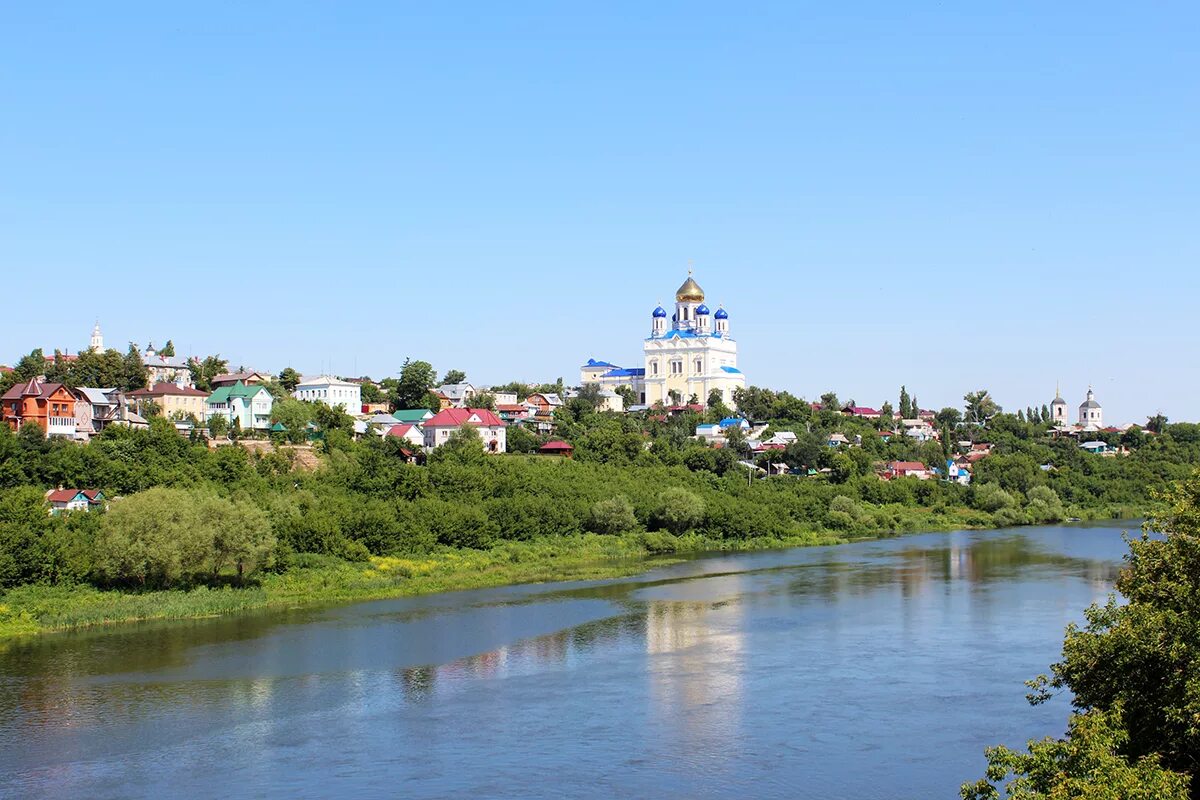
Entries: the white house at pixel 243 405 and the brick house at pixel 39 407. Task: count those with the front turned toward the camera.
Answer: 2

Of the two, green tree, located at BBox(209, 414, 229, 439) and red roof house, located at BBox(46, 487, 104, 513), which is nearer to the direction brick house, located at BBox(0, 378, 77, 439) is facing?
the red roof house

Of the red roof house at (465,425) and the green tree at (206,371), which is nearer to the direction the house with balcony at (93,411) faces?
the red roof house

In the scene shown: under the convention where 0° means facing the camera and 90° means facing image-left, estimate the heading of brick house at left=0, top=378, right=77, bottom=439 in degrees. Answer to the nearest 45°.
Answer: approximately 0°

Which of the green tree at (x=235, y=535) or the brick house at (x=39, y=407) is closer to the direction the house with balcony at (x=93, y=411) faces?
the green tree

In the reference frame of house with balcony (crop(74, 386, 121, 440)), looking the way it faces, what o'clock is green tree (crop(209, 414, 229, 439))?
The green tree is roughly at 10 o'clock from the house with balcony.

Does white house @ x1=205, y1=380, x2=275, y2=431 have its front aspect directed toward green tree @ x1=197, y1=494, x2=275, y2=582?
yes

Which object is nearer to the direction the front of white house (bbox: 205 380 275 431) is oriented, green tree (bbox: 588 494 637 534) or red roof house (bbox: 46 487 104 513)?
the red roof house

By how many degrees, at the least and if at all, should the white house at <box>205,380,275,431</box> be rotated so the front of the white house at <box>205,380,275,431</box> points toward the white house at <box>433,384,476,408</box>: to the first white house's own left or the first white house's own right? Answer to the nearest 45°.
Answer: approximately 135° to the first white house's own left

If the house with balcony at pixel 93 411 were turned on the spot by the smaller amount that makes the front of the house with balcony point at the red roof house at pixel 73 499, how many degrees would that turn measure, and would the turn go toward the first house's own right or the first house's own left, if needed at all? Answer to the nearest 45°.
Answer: approximately 45° to the first house's own right

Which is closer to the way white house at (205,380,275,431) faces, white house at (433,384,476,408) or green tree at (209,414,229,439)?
the green tree

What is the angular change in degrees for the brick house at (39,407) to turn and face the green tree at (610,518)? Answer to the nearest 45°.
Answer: approximately 90° to its left
